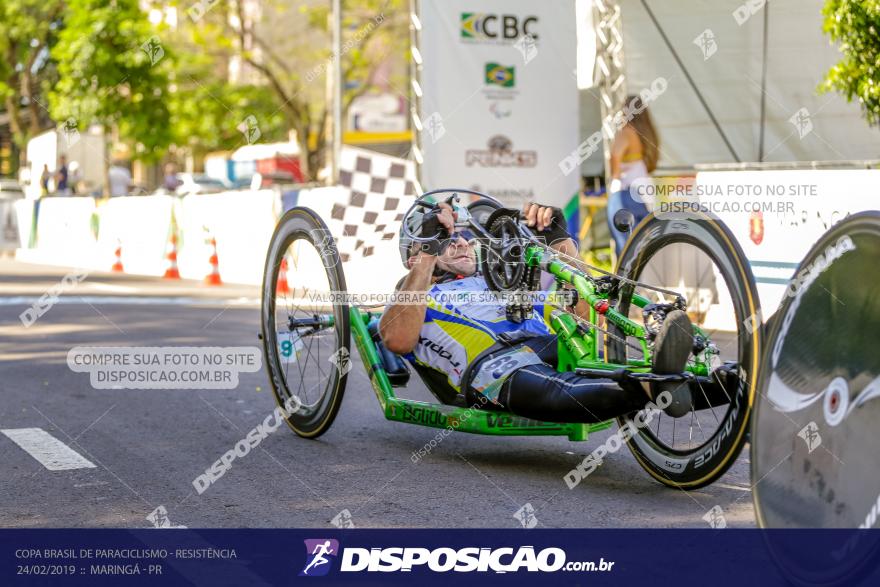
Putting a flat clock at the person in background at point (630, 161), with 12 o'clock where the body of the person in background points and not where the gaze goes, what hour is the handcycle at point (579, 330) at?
The handcycle is roughly at 9 o'clock from the person in background.

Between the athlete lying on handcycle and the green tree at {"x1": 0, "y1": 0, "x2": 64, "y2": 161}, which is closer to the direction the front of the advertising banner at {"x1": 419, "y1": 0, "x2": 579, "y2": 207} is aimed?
the athlete lying on handcycle

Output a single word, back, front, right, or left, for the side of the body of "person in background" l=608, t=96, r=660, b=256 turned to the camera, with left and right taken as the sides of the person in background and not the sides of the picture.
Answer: left

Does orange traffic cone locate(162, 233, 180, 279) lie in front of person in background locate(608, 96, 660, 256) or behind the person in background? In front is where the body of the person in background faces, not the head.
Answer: in front

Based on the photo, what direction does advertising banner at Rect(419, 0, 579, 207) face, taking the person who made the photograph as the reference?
facing the viewer

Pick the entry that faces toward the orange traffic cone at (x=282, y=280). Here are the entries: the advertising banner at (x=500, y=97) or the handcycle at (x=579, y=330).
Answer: the advertising banner

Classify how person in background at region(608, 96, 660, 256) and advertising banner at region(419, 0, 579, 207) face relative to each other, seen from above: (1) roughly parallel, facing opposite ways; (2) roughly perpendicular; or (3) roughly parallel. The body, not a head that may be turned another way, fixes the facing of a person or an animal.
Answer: roughly perpendicular

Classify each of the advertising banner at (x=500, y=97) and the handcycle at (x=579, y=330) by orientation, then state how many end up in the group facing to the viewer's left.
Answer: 0

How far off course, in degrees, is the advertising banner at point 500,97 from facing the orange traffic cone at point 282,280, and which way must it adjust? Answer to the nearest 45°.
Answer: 0° — it already faces it
